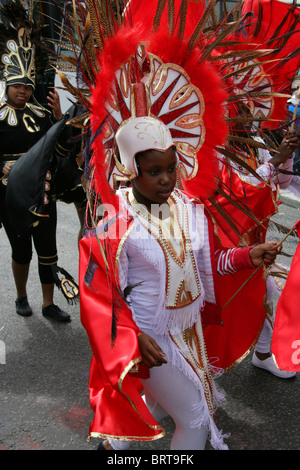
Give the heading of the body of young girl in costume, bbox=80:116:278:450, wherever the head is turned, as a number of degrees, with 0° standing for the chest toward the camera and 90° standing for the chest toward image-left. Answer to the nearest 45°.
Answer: approximately 315°

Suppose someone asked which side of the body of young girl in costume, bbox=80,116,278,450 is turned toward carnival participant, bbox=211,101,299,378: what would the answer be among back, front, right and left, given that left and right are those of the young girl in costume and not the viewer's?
left

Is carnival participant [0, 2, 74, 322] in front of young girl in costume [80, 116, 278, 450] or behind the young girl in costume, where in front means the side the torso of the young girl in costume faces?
behind
